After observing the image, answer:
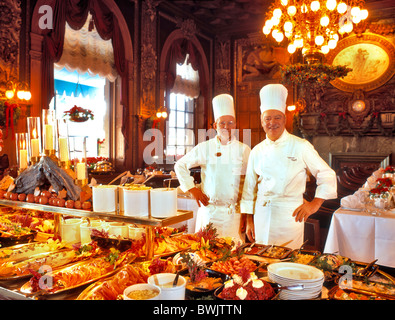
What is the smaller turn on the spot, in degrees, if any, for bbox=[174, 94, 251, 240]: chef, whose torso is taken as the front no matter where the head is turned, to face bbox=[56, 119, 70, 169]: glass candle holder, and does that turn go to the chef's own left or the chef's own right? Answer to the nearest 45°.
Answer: approximately 45° to the chef's own right

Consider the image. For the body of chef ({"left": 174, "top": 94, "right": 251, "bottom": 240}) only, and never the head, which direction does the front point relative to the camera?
toward the camera

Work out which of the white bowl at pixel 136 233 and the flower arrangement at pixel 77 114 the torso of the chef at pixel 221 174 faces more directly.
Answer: the white bowl

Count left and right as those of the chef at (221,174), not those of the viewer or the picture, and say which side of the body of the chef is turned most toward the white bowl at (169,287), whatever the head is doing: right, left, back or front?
front

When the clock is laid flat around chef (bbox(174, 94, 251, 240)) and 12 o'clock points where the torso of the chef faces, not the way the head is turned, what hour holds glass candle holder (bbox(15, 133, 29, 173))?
The glass candle holder is roughly at 2 o'clock from the chef.

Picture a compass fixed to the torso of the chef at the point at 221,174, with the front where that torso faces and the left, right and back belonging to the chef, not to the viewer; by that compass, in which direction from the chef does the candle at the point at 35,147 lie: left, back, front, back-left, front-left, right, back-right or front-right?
front-right

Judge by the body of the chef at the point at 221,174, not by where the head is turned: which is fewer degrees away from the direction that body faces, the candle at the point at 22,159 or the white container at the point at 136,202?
the white container

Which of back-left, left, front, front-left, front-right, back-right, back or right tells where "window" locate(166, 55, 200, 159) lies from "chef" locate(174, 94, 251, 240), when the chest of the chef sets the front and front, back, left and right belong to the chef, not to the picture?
back

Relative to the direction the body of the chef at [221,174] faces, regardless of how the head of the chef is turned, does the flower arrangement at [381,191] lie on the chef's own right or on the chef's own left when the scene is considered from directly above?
on the chef's own left

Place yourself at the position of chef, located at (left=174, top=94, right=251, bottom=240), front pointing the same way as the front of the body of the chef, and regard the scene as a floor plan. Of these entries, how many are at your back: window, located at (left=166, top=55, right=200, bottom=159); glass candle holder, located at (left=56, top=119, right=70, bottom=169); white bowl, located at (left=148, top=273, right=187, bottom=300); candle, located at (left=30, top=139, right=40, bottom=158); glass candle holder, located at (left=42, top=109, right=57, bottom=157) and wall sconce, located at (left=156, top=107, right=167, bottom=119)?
2

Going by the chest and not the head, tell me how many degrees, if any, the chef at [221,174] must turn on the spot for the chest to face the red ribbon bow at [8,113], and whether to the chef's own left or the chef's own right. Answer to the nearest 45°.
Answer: approximately 135° to the chef's own right

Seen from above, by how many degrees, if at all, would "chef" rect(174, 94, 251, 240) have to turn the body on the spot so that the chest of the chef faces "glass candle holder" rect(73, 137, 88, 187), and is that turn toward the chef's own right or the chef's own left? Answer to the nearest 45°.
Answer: approximately 45° to the chef's own right

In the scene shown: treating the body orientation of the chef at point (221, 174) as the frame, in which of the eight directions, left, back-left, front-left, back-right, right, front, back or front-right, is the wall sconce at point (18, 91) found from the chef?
back-right

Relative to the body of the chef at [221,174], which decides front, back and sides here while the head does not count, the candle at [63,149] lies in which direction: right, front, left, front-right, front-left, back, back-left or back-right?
front-right
